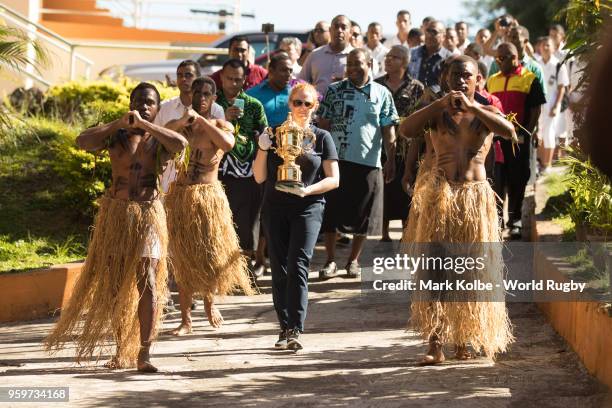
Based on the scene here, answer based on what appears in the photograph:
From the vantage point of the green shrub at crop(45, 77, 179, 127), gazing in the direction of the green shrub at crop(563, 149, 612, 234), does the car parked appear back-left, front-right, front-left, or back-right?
back-left

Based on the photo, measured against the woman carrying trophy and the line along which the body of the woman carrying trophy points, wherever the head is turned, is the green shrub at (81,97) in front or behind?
behind

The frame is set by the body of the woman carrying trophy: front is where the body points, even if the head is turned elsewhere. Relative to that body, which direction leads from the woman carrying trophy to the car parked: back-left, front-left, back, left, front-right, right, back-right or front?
back

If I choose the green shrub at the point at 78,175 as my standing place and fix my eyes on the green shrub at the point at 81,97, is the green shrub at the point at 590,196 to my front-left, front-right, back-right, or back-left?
back-right

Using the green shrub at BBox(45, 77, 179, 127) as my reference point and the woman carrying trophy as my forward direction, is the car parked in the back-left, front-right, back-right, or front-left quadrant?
back-left

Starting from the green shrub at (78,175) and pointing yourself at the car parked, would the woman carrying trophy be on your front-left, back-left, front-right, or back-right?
back-right

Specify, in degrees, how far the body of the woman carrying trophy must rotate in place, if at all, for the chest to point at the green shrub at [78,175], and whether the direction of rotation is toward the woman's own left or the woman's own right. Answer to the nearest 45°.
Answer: approximately 135° to the woman's own right

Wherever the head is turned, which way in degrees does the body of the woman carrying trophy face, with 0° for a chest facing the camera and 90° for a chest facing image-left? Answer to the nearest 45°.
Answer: approximately 0°

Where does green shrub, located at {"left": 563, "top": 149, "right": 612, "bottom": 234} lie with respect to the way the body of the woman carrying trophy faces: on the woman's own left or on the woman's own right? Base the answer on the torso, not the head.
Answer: on the woman's own left
